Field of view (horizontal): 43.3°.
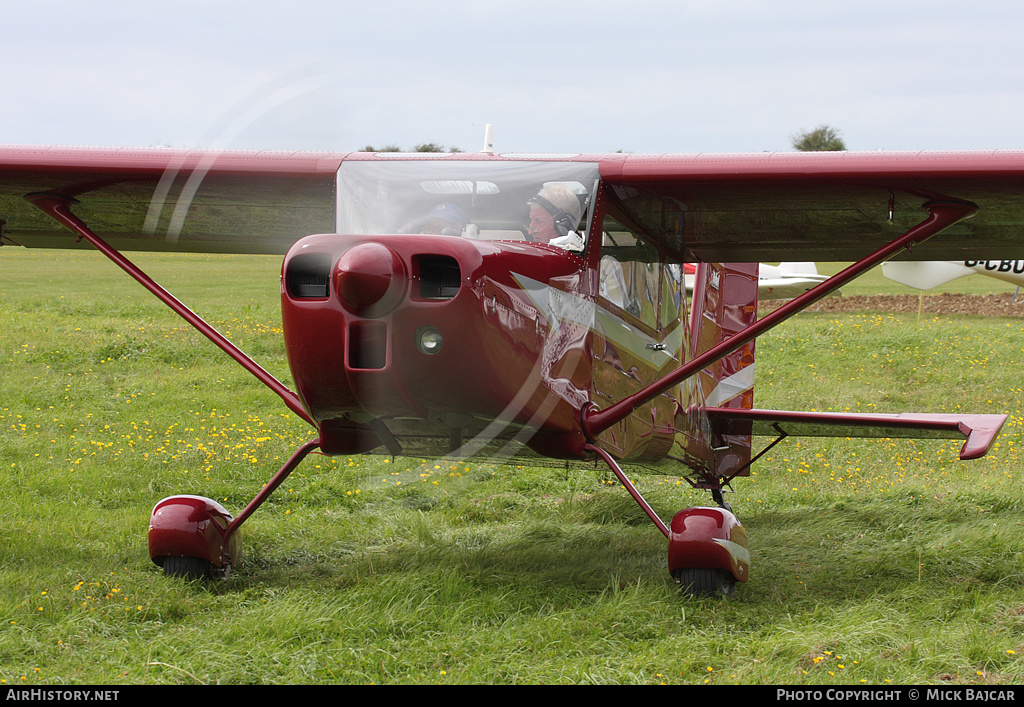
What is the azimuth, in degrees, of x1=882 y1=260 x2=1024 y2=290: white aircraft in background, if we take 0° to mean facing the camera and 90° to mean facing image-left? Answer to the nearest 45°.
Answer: approximately 270°

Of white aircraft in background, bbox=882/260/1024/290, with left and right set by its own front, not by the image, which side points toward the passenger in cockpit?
right

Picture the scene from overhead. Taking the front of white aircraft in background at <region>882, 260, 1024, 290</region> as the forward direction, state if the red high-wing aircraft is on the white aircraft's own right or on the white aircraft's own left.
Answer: on the white aircraft's own right

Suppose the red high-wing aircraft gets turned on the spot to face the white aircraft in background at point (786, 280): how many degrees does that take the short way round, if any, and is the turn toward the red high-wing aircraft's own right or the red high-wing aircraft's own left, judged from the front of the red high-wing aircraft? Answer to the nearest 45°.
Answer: approximately 180°

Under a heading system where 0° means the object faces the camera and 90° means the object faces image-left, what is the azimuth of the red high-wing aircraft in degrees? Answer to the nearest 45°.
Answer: approximately 0°

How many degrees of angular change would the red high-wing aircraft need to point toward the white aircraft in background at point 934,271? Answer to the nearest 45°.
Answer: approximately 135° to its left

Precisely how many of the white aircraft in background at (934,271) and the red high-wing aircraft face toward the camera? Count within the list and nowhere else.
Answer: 1
